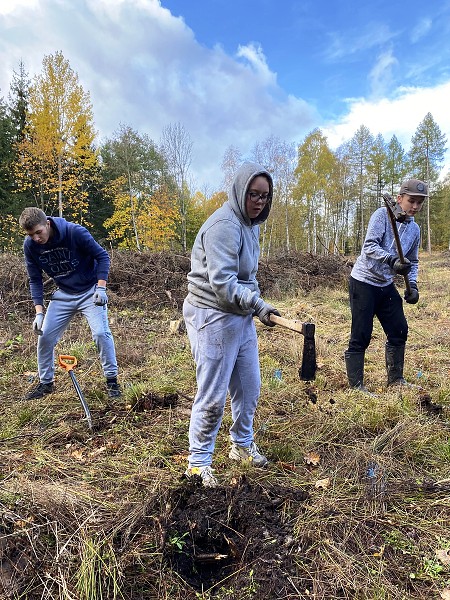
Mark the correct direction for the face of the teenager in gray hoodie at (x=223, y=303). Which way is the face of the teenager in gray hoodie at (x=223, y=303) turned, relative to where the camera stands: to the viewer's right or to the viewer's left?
to the viewer's right

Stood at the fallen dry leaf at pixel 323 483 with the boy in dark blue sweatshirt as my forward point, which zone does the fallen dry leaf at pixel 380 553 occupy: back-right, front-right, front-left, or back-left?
back-left

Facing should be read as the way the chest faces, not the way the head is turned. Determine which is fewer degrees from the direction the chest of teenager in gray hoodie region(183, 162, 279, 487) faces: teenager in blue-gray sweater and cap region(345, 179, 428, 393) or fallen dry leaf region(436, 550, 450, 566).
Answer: the fallen dry leaf

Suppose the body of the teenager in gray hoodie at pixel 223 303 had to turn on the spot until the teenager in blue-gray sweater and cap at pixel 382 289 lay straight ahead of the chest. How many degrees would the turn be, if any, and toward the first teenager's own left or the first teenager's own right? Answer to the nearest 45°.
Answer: approximately 90° to the first teenager's own left

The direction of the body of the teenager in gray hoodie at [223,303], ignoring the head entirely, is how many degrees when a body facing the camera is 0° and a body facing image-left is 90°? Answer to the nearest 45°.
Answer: approximately 315°
